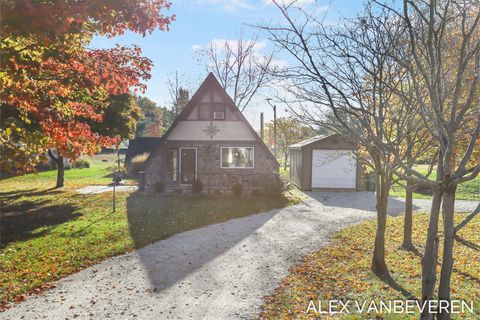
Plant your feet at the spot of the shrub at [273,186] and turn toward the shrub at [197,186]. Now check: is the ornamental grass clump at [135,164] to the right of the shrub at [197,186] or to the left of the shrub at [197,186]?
right

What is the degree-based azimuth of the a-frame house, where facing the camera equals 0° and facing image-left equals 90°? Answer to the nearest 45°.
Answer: approximately 0°

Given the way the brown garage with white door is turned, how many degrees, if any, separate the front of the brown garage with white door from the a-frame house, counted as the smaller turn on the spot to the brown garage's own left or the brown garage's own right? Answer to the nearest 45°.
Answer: approximately 45° to the brown garage's own right

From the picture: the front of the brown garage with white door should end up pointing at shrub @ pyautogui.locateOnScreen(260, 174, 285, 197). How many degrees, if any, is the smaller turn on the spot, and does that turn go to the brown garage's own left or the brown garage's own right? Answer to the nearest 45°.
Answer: approximately 45° to the brown garage's own right

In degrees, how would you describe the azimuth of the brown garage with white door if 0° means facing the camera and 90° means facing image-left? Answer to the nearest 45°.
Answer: approximately 0°

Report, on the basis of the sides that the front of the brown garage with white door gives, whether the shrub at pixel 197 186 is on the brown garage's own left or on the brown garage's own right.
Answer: on the brown garage's own right

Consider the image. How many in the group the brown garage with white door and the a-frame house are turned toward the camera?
2
